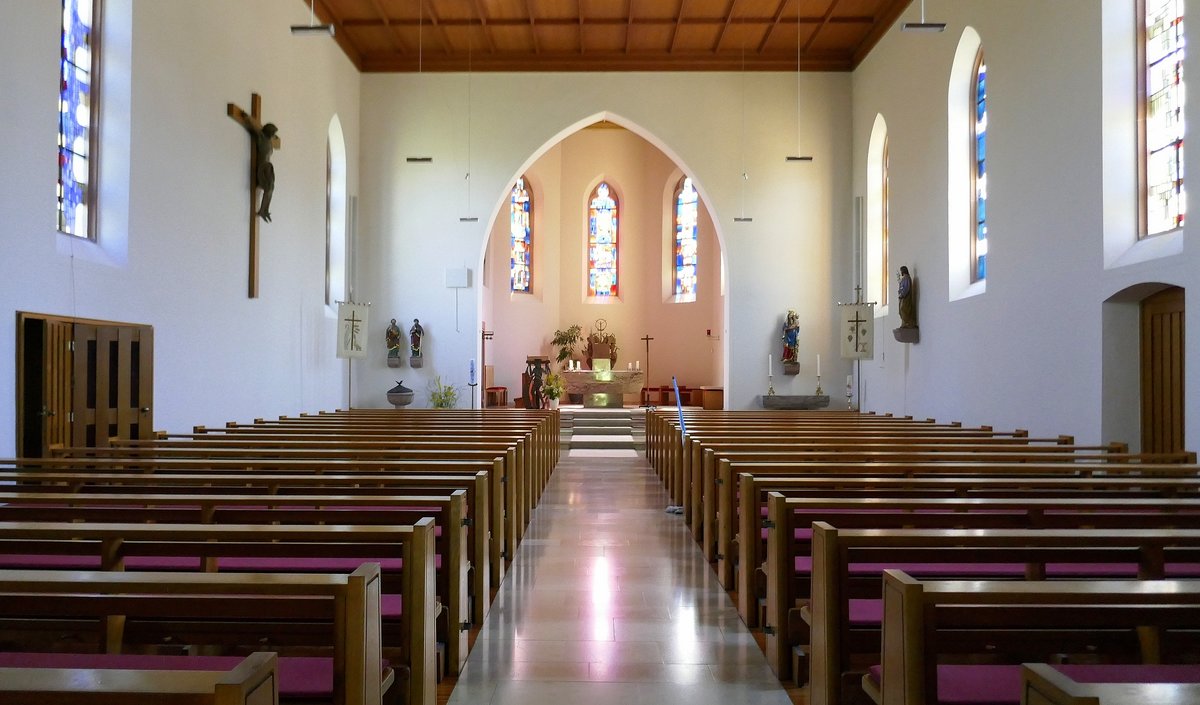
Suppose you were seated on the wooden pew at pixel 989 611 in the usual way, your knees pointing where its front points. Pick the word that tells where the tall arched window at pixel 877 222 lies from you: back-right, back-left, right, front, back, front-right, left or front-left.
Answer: front

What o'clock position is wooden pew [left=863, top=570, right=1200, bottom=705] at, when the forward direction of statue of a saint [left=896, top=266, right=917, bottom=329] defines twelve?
The wooden pew is roughly at 9 o'clock from the statue of a saint.

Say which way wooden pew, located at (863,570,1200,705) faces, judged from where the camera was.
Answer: facing away from the viewer

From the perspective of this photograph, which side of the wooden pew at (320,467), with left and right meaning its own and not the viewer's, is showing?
back

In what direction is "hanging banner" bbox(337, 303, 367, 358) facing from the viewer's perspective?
toward the camera

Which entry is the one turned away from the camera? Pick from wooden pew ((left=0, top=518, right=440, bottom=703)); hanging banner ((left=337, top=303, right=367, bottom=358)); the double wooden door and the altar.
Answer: the wooden pew

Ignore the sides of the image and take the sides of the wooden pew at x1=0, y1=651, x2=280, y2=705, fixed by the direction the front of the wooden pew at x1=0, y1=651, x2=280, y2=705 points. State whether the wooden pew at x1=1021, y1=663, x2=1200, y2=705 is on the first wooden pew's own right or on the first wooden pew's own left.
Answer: on the first wooden pew's own right

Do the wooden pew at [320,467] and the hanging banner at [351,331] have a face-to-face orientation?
yes

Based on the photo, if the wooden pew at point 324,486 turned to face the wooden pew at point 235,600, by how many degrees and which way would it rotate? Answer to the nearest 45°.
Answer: approximately 180°

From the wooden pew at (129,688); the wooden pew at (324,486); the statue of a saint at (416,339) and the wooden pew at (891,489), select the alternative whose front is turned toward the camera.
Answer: the statue of a saint

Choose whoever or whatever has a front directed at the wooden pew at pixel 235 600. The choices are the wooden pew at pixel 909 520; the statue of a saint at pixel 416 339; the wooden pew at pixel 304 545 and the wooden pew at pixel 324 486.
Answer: the statue of a saint

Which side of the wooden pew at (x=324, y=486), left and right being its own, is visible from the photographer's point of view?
back

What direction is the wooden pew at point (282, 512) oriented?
away from the camera

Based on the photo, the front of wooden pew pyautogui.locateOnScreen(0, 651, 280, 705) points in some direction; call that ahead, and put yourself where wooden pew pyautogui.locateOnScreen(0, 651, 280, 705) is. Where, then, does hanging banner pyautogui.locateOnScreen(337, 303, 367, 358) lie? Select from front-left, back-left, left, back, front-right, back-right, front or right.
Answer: front

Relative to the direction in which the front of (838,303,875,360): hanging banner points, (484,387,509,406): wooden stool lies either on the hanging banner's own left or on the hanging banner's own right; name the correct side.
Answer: on the hanging banner's own right

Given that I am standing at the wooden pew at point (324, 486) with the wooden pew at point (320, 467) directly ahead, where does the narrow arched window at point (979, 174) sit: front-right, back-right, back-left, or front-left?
front-right

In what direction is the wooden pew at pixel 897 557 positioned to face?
away from the camera
